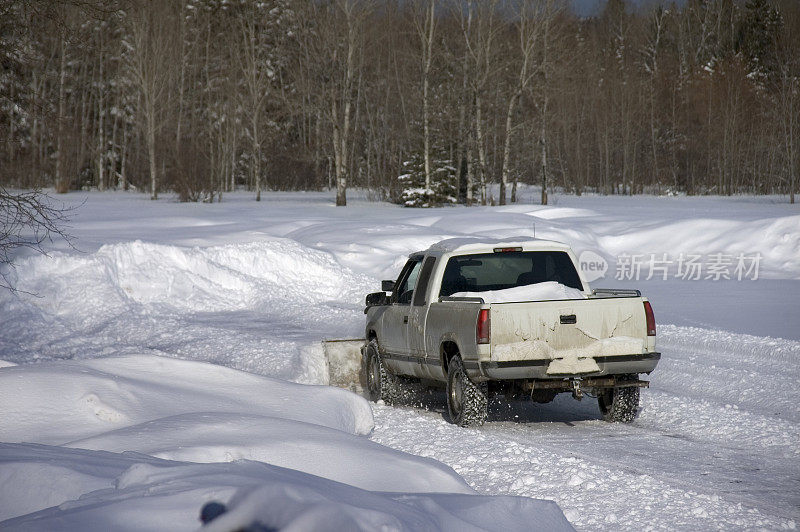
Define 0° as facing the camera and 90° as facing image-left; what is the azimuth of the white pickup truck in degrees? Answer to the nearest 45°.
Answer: approximately 135°
